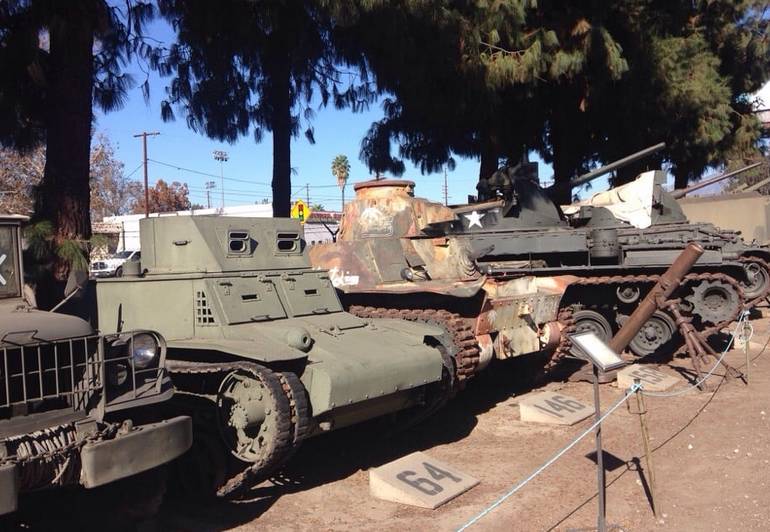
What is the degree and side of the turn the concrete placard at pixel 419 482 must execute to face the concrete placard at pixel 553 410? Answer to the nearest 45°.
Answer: approximately 90° to its left

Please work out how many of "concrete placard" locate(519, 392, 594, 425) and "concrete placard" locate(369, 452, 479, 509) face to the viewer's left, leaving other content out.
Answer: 0

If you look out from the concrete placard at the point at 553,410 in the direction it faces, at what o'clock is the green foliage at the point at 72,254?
The green foliage is roughly at 4 o'clock from the concrete placard.

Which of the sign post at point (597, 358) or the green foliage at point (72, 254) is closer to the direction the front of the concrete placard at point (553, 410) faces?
the sign post

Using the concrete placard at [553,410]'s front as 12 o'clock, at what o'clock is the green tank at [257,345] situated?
The green tank is roughly at 3 o'clock from the concrete placard.

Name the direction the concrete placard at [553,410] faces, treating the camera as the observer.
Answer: facing the viewer and to the right of the viewer
